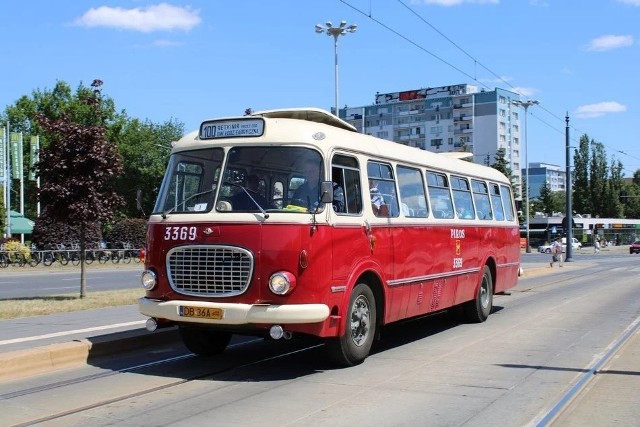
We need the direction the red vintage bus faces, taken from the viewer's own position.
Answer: facing the viewer and to the left of the viewer

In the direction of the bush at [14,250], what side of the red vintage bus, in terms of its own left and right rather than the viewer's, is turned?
right

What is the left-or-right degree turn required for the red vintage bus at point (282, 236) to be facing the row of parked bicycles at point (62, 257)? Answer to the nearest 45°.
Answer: approximately 90° to its right

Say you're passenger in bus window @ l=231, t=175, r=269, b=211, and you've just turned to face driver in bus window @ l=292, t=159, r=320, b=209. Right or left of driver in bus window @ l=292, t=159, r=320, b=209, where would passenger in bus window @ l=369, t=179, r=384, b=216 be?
left
